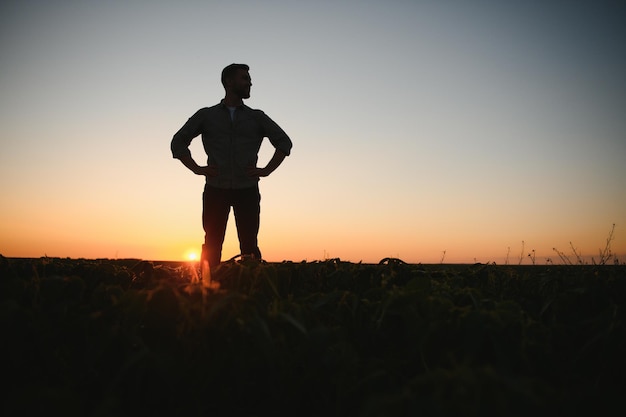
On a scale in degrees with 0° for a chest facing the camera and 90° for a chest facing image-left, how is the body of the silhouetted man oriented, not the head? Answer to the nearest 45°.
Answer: approximately 0°

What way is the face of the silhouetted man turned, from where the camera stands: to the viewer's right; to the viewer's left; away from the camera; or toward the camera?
to the viewer's right
